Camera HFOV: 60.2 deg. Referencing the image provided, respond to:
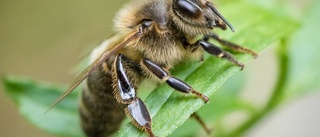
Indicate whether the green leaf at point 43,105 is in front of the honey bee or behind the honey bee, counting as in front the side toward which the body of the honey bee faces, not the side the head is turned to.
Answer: behind

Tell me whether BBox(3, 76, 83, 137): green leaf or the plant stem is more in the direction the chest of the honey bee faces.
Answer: the plant stem

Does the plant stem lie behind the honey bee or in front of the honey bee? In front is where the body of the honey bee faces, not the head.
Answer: in front

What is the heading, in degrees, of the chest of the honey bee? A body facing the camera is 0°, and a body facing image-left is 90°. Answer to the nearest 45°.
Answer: approximately 270°
